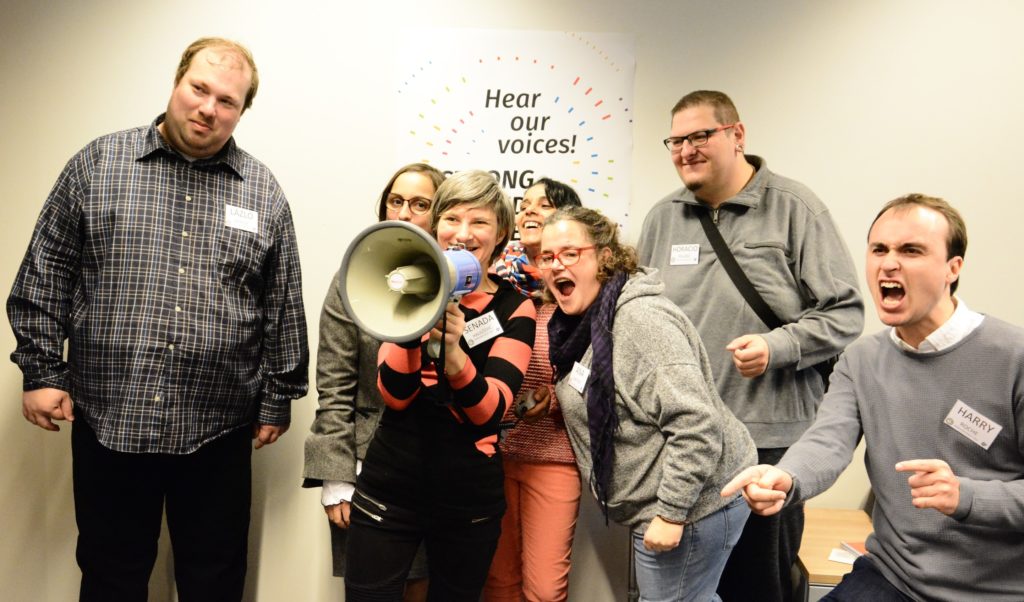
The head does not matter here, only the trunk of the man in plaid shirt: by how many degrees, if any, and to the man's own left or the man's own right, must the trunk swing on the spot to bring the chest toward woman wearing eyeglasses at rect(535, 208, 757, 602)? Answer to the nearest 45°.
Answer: approximately 45° to the man's own left

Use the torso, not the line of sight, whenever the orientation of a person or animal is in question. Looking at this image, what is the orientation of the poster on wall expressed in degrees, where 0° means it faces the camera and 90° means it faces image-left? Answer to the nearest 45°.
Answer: approximately 0°

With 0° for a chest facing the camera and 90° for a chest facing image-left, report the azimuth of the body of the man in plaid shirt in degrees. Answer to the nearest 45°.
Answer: approximately 0°

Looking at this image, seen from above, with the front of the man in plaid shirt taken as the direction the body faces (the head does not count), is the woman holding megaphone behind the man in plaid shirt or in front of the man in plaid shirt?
in front

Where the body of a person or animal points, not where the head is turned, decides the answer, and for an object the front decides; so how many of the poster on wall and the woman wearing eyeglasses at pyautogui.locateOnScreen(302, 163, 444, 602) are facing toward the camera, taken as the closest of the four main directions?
2

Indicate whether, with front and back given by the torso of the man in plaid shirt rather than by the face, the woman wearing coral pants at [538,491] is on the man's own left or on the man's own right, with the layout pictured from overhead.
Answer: on the man's own left

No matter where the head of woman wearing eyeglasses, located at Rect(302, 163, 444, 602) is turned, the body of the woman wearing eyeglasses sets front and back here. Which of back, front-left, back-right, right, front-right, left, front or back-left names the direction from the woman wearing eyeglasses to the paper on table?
left

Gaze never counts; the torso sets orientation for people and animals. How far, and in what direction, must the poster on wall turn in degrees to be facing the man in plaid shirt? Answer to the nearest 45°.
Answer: approximately 45° to its right

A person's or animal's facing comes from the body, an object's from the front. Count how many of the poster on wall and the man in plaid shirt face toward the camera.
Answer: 2
